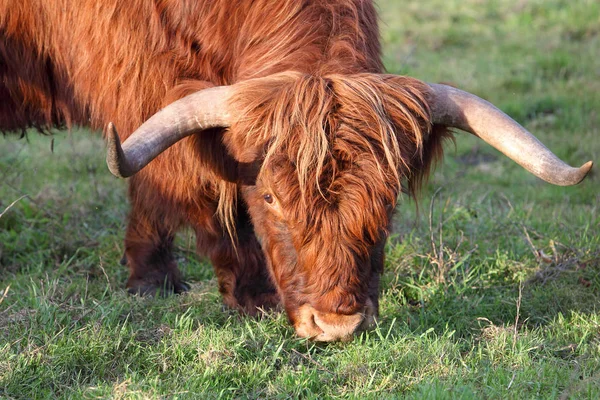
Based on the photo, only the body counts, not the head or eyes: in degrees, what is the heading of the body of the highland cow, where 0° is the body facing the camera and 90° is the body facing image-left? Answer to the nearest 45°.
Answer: approximately 315°
